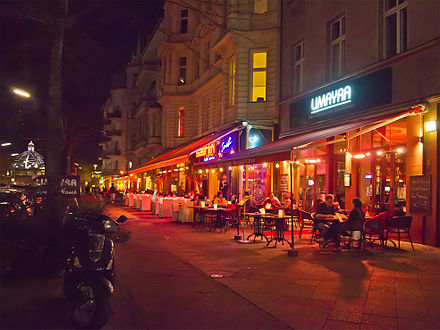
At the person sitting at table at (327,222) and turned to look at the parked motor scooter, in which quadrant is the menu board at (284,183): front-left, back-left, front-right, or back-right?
back-right

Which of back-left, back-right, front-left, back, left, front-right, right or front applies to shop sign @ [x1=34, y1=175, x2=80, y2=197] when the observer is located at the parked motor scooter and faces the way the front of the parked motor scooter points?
back

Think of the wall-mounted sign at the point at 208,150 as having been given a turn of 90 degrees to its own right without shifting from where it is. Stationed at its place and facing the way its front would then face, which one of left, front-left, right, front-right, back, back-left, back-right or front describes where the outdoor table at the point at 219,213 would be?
back-left

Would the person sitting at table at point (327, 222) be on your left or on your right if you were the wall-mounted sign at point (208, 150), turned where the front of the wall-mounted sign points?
on your left

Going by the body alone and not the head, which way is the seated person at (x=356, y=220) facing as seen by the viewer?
to the viewer's left

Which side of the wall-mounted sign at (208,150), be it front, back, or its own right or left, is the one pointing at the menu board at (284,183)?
left

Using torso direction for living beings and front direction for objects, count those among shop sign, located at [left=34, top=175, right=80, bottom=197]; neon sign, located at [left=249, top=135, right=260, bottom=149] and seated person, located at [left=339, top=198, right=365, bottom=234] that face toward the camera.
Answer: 2

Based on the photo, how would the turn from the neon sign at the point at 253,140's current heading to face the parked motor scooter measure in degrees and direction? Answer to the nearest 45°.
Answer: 0° — it already faces it

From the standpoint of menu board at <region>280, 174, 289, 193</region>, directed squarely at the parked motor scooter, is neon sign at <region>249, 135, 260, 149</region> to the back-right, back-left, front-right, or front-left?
back-right

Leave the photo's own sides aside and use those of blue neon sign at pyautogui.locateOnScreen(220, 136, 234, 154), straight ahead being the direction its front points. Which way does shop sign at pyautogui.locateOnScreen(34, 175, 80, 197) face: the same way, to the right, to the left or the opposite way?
to the left

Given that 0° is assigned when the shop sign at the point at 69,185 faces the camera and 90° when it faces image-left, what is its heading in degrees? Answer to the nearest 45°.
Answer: approximately 0°
